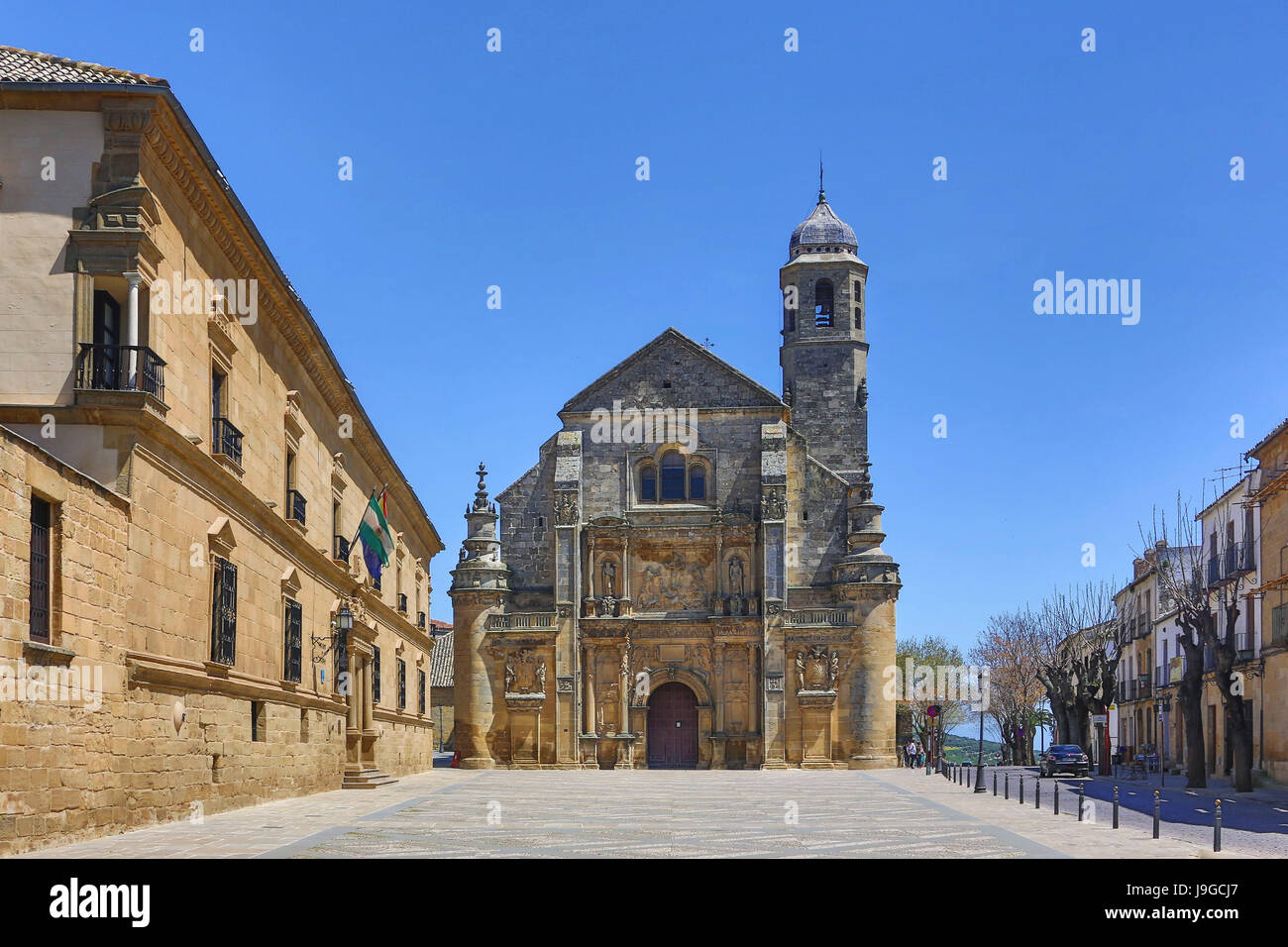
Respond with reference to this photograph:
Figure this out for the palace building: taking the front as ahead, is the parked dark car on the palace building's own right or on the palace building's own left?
on the palace building's own left

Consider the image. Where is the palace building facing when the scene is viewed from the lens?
facing the viewer and to the right of the viewer
